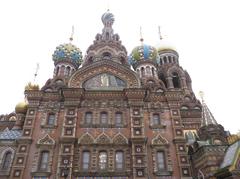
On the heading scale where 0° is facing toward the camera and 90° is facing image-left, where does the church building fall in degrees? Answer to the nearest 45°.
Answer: approximately 0°
